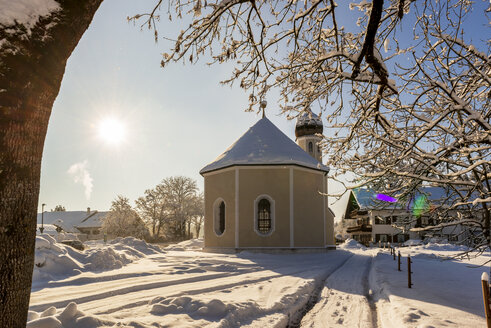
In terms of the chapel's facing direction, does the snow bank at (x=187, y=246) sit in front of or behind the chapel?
in front

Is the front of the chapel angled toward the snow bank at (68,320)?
no

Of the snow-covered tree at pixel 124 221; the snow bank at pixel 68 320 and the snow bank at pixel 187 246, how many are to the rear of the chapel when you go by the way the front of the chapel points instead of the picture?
1
